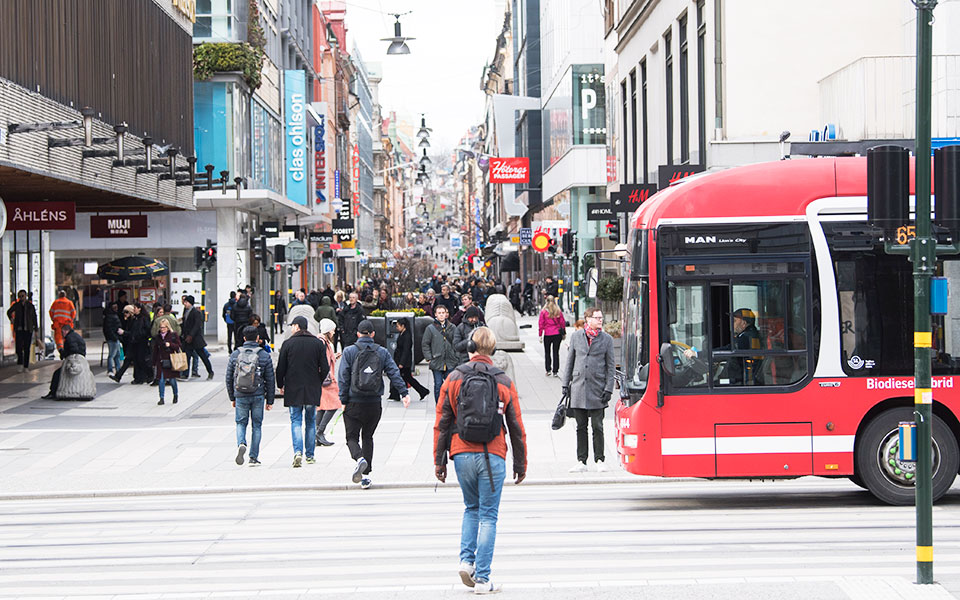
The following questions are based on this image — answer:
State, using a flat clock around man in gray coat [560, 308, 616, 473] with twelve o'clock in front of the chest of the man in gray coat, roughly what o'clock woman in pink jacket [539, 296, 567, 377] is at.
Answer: The woman in pink jacket is roughly at 6 o'clock from the man in gray coat.

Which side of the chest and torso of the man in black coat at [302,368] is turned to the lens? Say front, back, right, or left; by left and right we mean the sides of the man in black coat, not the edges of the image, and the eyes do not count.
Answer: back

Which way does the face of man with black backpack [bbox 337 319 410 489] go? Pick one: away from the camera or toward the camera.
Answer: away from the camera

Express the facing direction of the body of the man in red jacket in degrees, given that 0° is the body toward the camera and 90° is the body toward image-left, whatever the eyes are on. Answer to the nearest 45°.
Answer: approximately 180°

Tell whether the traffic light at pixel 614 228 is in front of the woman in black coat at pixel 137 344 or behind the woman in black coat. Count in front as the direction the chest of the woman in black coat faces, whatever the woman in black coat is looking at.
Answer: behind

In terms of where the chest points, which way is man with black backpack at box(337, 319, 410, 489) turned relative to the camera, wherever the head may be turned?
away from the camera

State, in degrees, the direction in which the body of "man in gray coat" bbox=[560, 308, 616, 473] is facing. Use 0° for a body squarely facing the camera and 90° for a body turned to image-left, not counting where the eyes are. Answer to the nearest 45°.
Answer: approximately 0°

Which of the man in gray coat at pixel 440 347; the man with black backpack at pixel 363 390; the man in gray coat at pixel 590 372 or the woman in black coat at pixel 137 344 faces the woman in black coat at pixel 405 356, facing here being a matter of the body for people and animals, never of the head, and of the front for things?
the man with black backpack

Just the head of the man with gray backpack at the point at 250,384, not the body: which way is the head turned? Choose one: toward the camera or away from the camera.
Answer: away from the camera
